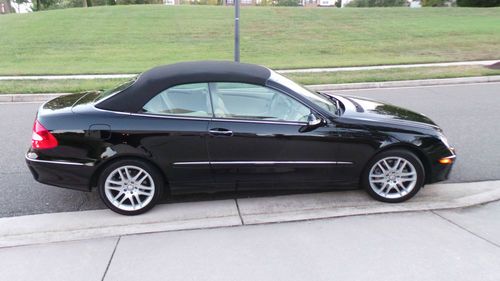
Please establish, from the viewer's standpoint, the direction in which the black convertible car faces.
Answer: facing to the right of the viewer
